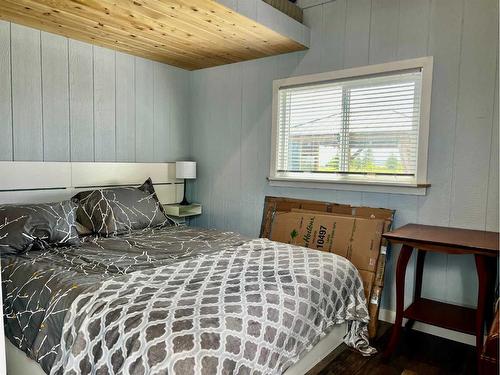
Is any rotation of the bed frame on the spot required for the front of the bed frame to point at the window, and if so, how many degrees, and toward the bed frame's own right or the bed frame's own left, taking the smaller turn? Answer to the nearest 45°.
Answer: approximately 45° to the bed frame's own left

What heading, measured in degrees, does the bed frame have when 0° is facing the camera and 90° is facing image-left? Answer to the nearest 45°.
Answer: approximately 315°

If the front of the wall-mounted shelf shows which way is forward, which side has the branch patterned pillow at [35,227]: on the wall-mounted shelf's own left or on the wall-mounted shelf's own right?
on the wall-mounted shelf's own right

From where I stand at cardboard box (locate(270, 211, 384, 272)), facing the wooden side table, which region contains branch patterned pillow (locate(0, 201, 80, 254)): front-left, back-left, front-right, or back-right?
back-right

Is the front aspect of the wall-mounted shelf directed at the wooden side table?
yes

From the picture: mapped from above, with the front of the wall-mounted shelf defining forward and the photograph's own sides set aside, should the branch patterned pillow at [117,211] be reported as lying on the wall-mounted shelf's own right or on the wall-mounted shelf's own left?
on the wall-mounted shelf's own right

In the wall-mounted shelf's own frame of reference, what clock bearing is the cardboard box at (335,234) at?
The cardboard box is roughly at 12 o'clock from the wall-mounted shelf.
